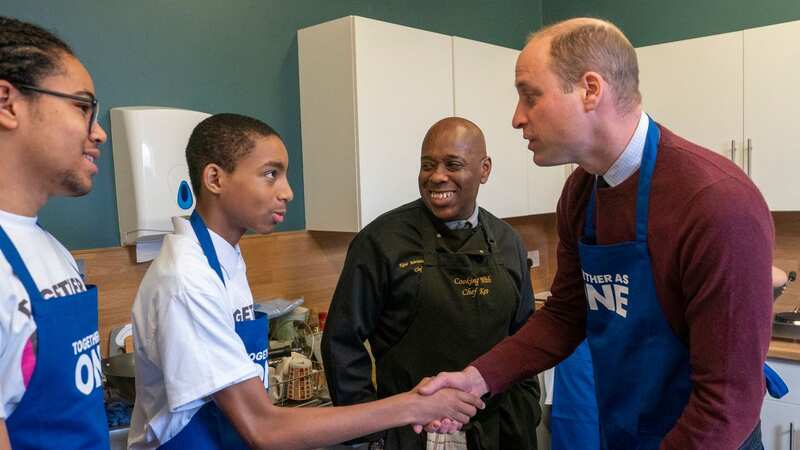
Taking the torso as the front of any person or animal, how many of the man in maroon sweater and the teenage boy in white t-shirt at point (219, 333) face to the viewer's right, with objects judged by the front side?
1

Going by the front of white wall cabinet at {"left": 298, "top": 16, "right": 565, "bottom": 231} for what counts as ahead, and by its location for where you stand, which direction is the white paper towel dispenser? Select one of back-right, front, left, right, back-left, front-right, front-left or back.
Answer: right

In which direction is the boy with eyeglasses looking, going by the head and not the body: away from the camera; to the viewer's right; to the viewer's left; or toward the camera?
to the viewer's right

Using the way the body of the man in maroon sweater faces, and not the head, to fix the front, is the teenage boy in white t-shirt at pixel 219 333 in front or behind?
in front

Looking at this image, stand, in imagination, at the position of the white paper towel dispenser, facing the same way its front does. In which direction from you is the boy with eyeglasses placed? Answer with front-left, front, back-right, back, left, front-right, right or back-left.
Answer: front-right

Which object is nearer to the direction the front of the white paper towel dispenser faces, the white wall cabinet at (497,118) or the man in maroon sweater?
the man in maroon sweater

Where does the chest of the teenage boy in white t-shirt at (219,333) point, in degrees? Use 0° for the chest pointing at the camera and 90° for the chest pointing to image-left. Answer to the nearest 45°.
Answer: approximately 270°

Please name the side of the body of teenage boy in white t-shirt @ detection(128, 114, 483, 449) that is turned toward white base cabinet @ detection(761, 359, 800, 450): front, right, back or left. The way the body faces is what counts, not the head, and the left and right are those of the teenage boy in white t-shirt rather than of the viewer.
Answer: front

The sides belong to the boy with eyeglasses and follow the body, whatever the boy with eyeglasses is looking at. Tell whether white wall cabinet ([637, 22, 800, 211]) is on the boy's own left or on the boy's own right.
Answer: on the boy's own left

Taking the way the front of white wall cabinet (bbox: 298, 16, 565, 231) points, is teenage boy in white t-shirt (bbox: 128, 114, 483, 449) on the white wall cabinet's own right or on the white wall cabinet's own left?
on the white wall cabinet's own right

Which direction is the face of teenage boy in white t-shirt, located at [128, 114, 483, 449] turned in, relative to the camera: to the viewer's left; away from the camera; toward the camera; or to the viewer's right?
to the viewer's right

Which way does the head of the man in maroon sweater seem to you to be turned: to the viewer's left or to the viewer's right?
to the viewer's left
